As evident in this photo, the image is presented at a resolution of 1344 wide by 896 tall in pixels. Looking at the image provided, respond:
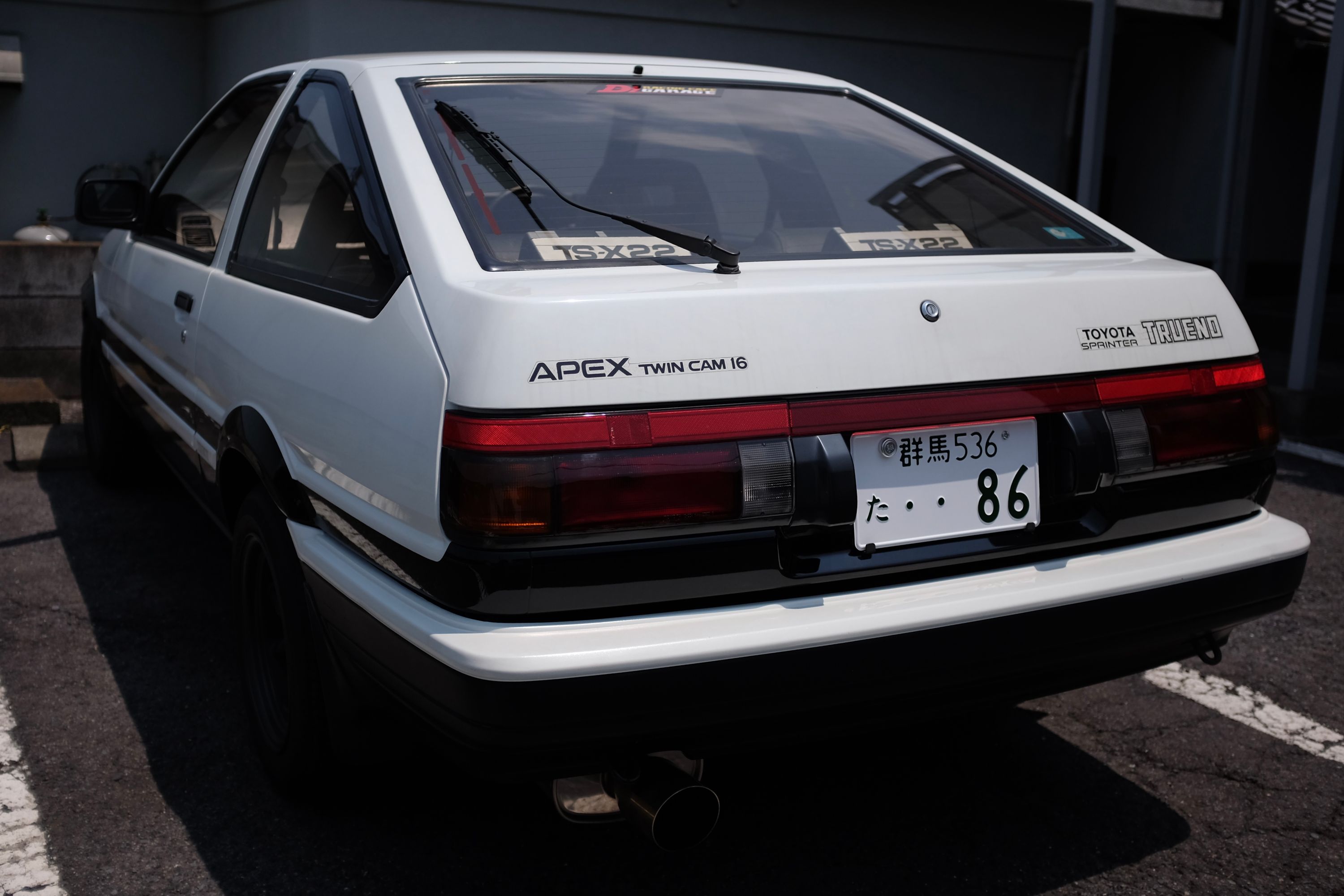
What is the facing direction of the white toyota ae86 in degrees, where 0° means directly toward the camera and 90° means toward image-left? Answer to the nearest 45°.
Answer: approximately 135°

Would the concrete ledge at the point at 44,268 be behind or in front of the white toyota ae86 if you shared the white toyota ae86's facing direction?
in front

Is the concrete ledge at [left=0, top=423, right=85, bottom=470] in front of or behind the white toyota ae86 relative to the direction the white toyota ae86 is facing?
in front
